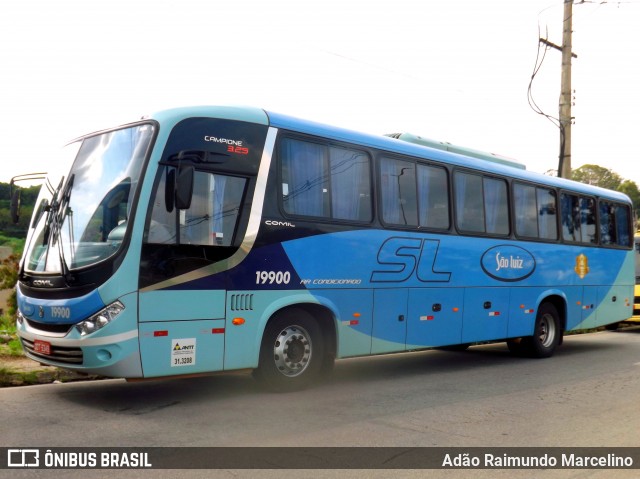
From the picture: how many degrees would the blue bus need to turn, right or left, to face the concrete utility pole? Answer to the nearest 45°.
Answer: approximately 180°

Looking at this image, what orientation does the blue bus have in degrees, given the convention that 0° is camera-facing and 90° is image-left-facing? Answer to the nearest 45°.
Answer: approximately 45°
